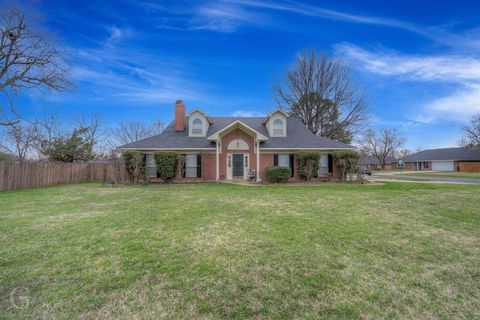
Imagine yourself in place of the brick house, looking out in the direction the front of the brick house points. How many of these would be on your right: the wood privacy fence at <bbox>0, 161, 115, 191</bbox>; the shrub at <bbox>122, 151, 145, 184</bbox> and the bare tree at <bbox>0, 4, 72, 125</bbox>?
3

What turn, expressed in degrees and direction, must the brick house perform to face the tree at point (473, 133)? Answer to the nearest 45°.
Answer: approximately 135° to its left

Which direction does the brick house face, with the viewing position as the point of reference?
facing the viewer

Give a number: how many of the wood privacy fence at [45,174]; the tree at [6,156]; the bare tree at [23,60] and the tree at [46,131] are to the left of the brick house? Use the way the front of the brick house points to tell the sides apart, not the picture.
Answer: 0

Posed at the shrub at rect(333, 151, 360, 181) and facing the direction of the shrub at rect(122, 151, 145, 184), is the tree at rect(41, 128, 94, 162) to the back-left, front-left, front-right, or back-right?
front-right

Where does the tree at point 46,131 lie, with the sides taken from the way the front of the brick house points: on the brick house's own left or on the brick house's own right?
on the brick house's own right

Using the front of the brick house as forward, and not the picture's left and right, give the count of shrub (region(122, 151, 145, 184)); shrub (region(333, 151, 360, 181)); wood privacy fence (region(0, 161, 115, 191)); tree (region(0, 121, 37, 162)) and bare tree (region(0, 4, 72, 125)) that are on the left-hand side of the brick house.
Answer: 1

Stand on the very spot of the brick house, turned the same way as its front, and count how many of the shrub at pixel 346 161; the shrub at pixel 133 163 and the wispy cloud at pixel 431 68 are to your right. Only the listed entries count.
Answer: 1

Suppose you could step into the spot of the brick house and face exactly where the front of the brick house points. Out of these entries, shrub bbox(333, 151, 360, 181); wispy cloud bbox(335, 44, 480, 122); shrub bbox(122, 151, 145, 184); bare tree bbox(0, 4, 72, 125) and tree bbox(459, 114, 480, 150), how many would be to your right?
2

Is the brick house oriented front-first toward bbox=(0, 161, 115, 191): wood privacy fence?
no

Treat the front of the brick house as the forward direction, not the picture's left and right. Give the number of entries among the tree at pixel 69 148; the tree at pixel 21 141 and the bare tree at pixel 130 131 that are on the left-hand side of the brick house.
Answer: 0

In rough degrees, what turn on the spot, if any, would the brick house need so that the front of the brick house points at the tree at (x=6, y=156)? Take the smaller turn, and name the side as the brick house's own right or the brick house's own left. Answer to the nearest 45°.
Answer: approximately 90° to the brick house's own right

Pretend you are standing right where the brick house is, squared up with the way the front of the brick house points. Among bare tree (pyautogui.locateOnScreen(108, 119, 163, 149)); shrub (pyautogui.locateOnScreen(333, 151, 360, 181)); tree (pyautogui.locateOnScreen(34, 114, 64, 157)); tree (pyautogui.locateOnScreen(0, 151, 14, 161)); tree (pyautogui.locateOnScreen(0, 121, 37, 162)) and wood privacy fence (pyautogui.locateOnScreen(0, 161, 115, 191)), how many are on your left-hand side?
1

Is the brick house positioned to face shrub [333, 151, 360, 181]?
no

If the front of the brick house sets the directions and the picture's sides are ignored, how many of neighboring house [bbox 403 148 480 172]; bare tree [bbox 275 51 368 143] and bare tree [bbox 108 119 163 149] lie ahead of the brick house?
0

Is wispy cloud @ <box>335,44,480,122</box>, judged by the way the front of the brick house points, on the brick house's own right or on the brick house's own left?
on the brick house's own left

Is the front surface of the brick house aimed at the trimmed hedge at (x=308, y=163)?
no
